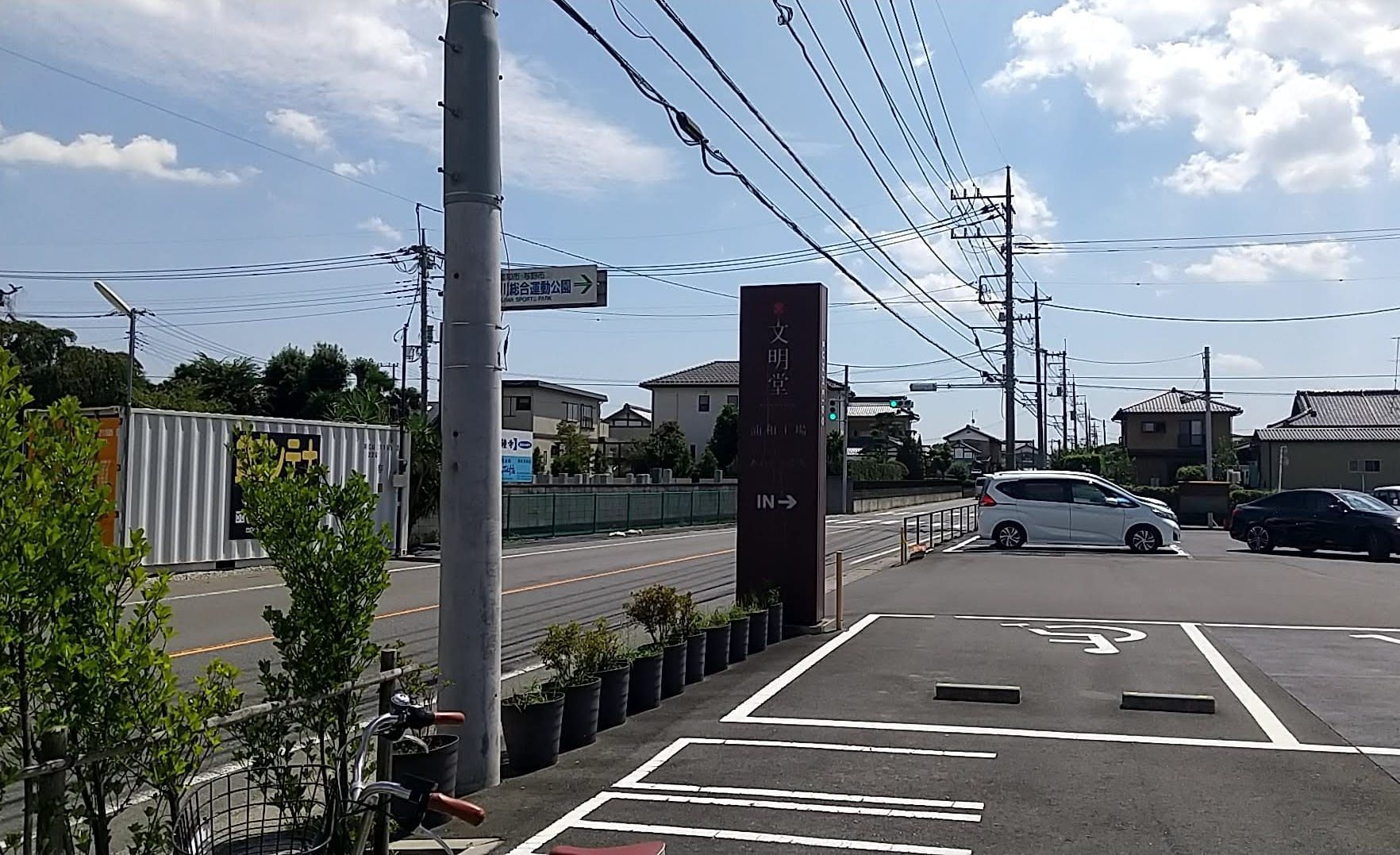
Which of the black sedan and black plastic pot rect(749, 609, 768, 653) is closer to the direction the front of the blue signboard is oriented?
the black plastic pot

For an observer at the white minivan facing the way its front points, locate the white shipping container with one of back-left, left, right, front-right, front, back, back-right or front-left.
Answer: back-right

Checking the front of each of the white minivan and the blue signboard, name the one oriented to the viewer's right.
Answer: the white minivan

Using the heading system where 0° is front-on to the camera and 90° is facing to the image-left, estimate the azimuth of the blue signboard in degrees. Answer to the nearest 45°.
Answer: approximately 0°

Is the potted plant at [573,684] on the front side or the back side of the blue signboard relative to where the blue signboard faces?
on the front side

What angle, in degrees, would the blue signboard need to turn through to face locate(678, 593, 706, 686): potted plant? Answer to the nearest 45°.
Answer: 0° — it already faces it

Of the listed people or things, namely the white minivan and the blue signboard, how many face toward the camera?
1

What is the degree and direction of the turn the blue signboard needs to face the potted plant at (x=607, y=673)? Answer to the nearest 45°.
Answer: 0° — it already faces it

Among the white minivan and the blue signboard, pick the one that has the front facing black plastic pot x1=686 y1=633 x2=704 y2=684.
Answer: the blue signboard

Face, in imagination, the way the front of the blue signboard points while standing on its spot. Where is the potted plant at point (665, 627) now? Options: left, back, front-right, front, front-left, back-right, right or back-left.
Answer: front

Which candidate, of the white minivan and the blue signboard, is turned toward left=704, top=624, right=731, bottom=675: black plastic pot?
the blue signboard

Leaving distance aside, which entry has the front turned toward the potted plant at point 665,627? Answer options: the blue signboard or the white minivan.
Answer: the blue signboard

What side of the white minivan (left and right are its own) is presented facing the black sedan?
front

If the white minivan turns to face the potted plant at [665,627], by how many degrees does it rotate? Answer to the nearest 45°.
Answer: approximately 90° to its right

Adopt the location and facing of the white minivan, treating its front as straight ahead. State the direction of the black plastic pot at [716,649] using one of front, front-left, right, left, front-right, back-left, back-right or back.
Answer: right

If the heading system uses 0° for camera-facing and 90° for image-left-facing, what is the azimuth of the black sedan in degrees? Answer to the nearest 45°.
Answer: approximately 315°

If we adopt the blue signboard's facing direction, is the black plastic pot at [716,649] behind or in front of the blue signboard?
in front

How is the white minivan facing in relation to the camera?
to the viewer's right
